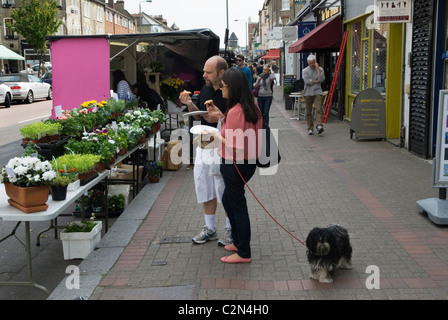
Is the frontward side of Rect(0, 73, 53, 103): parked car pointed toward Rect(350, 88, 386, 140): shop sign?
no

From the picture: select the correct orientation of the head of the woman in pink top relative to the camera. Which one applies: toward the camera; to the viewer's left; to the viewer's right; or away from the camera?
to the viewer's left

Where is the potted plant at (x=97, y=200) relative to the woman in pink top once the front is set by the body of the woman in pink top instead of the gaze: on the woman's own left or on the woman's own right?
on the woman's own right

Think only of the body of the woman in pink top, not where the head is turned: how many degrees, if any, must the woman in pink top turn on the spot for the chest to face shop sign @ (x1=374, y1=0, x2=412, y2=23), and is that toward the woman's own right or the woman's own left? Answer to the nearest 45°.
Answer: approximately 135° to the woman's own right

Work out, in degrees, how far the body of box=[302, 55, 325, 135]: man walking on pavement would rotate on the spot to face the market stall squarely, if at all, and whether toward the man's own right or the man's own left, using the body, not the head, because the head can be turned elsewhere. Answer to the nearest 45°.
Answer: approximately 45° to the man's own right

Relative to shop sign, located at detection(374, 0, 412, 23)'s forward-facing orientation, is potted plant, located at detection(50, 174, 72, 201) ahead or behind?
ahead

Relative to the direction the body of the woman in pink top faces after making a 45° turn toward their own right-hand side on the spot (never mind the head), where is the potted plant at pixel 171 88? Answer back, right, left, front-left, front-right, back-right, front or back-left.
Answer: front-right

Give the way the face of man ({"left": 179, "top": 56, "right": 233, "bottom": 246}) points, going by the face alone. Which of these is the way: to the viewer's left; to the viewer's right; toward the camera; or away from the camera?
to the viewer's left

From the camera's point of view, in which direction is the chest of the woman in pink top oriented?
to the viewer's left

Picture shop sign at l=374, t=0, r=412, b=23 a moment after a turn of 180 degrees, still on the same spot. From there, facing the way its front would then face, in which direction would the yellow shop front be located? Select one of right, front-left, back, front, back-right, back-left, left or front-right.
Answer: front

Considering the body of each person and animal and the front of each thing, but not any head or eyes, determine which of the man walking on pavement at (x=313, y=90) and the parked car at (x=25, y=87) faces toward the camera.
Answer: the man walking on pavement

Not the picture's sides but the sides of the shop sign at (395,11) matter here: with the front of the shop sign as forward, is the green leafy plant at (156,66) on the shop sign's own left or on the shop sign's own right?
on the shop sign's own right

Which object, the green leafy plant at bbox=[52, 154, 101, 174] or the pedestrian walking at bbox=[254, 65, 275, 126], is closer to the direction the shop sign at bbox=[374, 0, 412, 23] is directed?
the green leafy plant

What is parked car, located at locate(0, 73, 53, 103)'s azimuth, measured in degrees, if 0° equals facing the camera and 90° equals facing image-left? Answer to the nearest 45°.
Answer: approximately 225°

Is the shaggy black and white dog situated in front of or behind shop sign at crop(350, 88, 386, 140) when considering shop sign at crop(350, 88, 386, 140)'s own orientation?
in front

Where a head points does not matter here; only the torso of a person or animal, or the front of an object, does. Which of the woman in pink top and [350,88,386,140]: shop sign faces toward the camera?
the shop sign

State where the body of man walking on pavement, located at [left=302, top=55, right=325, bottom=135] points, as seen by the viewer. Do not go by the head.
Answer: toward the camera
